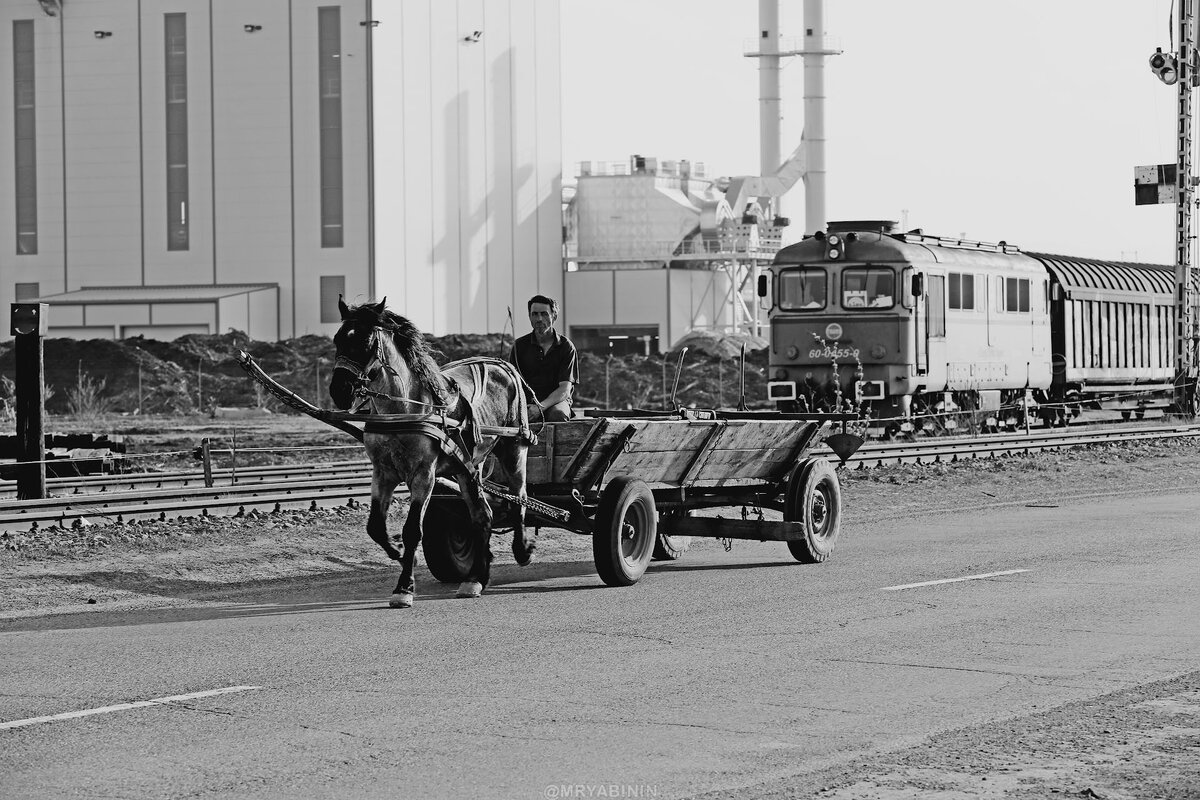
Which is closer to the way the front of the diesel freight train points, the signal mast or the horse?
the horse

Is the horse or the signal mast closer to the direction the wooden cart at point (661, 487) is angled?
the horse

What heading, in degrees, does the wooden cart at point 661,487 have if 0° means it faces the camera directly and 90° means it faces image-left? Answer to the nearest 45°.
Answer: approximately 45°

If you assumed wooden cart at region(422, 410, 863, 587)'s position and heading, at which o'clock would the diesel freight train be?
The diesel freight train is roughly at 5 o'clock from the wooden cart.

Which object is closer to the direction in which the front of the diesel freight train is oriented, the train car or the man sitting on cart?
the man sitting on cart

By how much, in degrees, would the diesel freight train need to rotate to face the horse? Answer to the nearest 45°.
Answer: approximately 45° to its left

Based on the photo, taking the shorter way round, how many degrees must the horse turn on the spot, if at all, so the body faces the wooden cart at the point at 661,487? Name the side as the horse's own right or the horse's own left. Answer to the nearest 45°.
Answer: approximately 180°

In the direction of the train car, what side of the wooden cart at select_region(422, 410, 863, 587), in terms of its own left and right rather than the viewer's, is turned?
back

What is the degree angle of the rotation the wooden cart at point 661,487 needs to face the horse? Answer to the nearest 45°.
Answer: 0° — it already faces it
